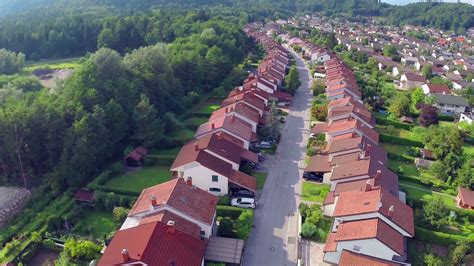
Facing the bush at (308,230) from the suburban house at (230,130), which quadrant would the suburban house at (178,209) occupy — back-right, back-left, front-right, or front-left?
front-right

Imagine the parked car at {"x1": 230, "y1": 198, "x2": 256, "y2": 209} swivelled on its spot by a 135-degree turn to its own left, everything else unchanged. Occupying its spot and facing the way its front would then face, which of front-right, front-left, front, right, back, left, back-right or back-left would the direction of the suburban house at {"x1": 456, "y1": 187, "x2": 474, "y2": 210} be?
front-left

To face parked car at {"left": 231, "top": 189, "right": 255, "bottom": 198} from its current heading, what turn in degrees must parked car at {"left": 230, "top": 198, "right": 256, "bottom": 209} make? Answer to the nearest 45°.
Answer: approximately 90° to its right

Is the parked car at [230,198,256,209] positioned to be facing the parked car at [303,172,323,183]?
no

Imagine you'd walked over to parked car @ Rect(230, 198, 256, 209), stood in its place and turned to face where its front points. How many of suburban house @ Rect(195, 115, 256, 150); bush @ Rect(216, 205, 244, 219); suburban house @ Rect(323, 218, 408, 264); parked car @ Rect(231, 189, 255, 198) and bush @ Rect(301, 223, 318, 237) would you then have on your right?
2

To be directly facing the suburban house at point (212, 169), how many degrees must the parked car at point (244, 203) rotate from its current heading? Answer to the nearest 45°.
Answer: approximately 45° to its right

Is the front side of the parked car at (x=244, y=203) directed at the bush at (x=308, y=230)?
no

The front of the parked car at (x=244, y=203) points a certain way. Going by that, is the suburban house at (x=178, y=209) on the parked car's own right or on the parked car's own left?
on the parked car's own left

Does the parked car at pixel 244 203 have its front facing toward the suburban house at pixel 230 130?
no

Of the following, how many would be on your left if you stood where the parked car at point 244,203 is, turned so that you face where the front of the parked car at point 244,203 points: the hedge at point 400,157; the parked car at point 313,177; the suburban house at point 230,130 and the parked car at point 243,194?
0

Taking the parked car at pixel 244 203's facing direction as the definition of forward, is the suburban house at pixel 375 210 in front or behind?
behind

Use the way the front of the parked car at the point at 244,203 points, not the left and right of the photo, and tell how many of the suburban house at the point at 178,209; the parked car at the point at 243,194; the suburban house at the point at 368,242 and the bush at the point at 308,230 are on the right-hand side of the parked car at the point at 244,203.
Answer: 1

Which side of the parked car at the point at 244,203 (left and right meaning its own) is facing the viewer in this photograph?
left

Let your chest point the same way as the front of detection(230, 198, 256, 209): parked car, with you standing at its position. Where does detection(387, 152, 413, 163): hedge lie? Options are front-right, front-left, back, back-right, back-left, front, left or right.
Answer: back-right
